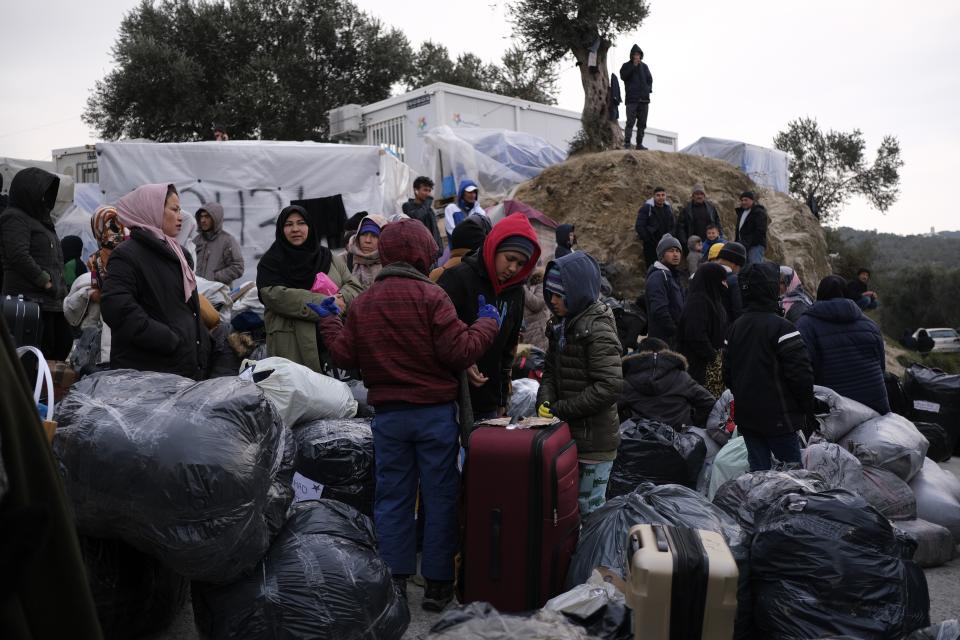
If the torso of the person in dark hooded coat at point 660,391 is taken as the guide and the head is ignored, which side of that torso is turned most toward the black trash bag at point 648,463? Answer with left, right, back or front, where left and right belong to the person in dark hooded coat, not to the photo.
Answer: back

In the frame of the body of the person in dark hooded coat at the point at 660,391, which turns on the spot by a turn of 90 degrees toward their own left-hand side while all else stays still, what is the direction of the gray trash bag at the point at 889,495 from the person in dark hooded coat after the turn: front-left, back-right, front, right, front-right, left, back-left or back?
back-left

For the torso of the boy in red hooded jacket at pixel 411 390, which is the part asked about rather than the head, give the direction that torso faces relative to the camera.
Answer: away from the camera

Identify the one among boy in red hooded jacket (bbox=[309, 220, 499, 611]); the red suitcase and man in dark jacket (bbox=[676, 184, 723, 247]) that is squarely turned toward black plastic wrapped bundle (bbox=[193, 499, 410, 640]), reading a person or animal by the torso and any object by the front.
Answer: the man in dark jacket

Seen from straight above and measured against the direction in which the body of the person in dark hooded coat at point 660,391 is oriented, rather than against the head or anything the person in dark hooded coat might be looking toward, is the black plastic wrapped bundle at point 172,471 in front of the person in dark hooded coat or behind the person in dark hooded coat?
behind

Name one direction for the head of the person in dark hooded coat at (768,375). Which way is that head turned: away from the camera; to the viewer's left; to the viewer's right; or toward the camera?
away from the camera

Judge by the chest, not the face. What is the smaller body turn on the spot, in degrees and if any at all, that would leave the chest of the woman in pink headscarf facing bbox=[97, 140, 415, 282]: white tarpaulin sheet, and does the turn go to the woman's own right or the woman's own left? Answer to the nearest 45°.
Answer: approximately 90° to the woman's own left

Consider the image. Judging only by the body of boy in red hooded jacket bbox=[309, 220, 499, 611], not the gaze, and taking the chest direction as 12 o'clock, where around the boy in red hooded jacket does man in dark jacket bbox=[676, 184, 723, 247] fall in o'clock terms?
The man in dark jacket is roughly at 1 o'clock from the boy in red hooded jacket.
